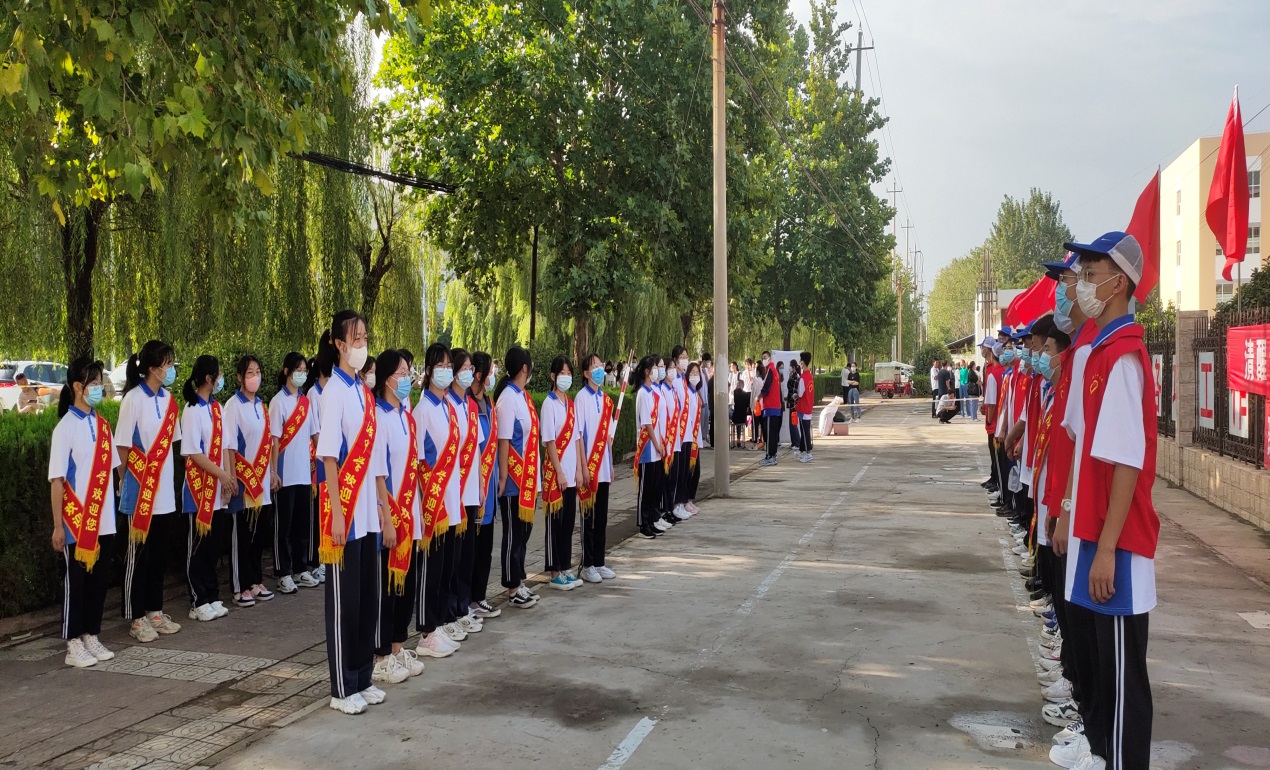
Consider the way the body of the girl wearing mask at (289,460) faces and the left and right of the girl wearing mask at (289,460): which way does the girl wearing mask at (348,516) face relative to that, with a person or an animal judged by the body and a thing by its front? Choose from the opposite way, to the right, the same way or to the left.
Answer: the same way

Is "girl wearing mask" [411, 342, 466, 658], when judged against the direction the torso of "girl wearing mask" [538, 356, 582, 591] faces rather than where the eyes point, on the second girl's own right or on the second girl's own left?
on the second girl's own right

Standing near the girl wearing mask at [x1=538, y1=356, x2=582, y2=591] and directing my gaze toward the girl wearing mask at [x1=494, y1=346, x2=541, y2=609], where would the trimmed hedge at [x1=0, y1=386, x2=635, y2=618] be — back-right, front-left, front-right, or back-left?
front-right

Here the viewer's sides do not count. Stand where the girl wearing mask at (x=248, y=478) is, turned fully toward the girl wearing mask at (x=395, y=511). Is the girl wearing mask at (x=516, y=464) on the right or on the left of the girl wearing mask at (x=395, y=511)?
left

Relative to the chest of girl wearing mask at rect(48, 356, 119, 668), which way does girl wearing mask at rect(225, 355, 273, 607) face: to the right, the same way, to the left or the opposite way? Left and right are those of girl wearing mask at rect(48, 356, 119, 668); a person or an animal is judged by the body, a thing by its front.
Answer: the same way

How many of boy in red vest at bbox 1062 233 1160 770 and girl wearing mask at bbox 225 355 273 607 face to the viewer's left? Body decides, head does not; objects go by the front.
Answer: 1

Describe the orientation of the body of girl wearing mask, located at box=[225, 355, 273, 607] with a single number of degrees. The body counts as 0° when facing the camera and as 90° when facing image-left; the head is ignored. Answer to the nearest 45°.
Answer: approximately 315°

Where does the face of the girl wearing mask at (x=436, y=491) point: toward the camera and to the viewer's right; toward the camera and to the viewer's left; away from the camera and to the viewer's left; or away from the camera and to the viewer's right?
toward the camera and to the viewer's right

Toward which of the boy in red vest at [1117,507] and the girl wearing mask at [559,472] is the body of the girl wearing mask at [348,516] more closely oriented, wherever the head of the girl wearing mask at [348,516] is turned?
the boy in red vest

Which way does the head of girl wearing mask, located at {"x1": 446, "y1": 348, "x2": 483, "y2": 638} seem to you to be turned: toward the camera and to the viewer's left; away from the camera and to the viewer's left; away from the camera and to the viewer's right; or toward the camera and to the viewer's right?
toward the camera and to the viewer's right

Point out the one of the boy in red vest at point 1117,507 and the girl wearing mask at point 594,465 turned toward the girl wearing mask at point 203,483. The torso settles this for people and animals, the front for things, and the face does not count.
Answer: the boy in red vest

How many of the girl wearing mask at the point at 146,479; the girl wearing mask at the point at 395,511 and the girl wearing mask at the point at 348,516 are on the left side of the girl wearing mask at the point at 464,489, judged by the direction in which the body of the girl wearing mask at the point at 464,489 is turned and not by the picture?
0

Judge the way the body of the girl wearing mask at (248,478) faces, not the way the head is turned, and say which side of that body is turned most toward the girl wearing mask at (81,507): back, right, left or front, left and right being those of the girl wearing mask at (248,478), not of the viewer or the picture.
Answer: right

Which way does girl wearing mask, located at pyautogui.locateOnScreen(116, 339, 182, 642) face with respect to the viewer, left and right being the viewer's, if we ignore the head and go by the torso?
facing the viewer and to the right of the viewer

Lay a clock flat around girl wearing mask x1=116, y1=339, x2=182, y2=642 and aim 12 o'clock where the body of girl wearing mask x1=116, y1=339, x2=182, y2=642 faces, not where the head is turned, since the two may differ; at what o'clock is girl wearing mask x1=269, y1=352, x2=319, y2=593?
girl wearing mask x1=269, y1=352, x2=319, y2=593 is roughly at 9 o'clock from girl wearing mask x1=116, y1=339, x2=182, y2=642.

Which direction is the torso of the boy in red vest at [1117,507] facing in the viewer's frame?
to the viewer's left

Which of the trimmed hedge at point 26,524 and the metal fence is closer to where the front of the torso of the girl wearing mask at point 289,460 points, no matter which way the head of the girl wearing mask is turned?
the metal fence

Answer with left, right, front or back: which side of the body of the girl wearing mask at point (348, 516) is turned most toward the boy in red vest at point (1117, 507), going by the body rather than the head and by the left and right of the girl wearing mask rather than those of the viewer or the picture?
front

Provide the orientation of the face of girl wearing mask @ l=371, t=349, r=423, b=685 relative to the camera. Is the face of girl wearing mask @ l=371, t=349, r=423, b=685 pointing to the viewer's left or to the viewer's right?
to the viewer's right
